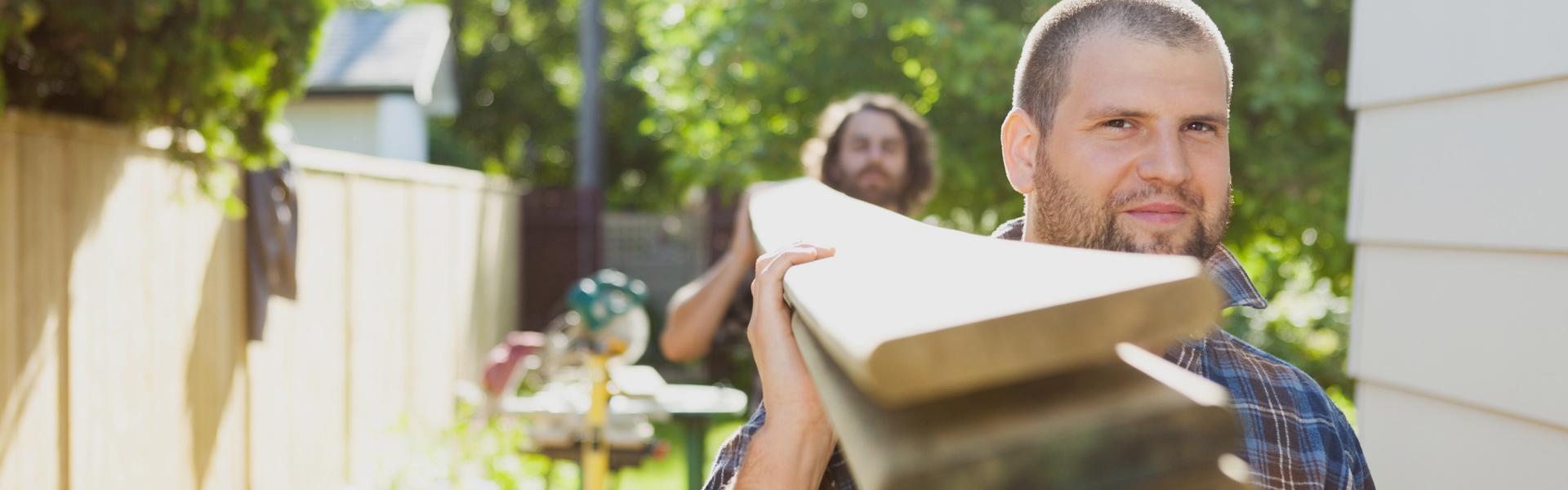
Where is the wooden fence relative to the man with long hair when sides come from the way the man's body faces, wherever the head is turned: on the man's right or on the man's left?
on the man's right

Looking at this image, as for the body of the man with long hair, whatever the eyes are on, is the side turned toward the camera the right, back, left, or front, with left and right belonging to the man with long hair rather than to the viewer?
front

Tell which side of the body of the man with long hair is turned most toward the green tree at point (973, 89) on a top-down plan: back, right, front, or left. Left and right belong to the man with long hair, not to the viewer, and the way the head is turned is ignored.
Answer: back

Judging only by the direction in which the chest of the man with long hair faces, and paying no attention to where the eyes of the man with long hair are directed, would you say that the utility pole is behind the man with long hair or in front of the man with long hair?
behind

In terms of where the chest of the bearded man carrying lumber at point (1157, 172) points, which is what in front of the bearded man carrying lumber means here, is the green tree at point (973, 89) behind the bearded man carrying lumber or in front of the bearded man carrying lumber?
behind

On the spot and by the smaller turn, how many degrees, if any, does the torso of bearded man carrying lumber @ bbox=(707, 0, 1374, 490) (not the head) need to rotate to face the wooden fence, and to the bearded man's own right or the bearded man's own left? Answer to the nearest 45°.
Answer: approximately 135° to the bearded man's own right

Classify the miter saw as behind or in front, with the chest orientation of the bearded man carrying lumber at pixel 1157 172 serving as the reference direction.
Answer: behind

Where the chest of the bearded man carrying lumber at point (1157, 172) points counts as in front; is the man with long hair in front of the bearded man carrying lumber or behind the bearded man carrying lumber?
behind

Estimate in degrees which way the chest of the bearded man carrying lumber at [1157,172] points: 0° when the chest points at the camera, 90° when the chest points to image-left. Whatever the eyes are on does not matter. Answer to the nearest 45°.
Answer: approximately 0°

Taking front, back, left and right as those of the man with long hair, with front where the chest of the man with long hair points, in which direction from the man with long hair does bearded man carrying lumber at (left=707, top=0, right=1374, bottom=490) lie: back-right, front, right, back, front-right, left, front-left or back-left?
front
